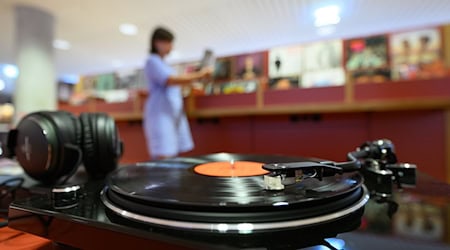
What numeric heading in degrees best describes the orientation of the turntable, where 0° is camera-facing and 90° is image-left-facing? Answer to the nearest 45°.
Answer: approximately 45°

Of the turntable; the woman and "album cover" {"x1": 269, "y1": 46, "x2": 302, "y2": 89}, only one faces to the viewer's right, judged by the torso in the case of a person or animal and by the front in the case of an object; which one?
the woman

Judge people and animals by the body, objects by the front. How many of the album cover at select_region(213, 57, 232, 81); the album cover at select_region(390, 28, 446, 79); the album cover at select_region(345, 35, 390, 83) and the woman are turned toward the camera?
3

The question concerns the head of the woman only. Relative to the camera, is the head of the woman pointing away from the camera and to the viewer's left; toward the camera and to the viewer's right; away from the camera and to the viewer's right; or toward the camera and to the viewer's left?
toward the camera and to the viewer's right

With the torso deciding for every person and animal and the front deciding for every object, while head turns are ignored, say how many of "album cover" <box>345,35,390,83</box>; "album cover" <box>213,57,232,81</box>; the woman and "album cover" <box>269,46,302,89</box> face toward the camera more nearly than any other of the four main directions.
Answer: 3

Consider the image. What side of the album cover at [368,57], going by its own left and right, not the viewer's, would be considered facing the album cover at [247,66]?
right

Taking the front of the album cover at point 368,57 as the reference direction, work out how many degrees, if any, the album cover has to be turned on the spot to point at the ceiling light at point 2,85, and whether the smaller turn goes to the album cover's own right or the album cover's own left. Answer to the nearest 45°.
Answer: approximately 90° to the album cover's own right

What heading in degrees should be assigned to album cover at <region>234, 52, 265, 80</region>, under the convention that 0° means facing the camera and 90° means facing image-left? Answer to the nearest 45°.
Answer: approximately 0°
